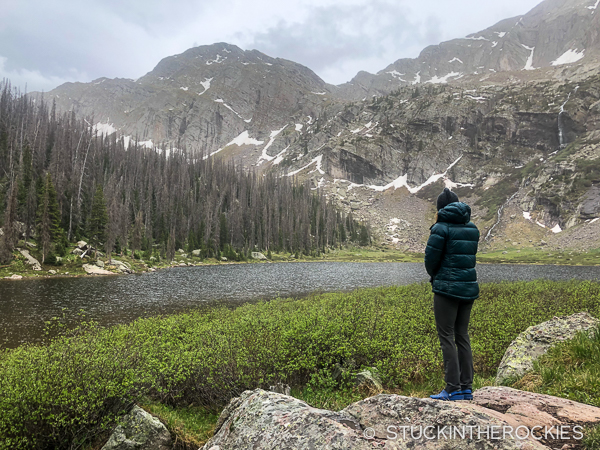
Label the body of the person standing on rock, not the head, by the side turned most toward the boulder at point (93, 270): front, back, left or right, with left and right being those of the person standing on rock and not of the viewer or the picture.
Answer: front

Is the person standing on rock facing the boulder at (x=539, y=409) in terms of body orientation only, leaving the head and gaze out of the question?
no

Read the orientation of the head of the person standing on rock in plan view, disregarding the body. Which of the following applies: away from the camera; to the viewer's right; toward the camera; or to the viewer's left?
away from the camera

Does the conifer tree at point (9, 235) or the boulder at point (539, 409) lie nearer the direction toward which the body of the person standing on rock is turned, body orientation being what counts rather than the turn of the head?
the conifer tree

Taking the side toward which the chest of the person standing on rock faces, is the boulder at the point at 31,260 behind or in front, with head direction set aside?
in front

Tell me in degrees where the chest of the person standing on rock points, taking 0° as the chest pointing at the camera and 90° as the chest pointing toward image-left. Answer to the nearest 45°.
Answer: approximately 135°

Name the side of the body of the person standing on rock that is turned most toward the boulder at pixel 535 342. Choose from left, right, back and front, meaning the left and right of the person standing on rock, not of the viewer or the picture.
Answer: right
